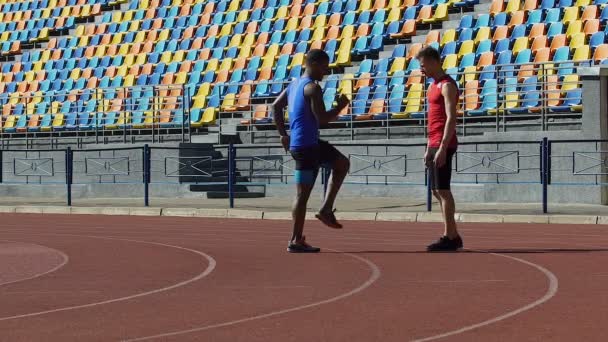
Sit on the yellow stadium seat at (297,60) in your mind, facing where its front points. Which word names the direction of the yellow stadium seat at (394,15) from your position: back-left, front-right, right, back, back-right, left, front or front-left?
back-left

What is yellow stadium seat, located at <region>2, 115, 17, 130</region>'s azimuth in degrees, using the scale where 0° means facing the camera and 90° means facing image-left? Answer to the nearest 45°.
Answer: approximately 45°

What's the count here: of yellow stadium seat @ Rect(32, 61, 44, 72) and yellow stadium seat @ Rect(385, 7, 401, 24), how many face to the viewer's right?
0

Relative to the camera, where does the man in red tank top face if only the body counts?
to the viewer's left

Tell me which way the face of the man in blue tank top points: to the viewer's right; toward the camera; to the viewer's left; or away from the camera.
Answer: to the viewer's right

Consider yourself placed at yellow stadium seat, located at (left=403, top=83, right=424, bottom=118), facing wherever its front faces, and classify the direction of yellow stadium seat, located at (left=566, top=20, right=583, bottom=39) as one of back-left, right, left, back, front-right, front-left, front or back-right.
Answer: back-left

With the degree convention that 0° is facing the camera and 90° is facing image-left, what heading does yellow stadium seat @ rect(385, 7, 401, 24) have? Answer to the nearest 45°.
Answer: approximately 45°

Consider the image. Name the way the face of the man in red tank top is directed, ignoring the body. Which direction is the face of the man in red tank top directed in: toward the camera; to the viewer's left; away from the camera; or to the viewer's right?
to the viewer's left
